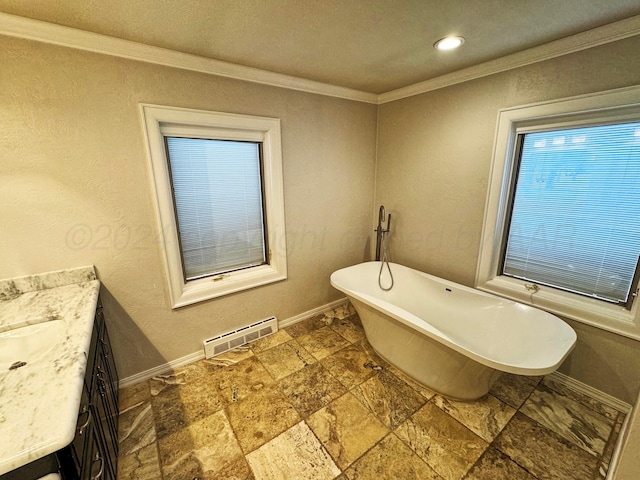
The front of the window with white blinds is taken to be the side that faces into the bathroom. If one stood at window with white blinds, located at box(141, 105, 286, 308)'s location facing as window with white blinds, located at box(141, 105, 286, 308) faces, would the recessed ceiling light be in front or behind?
in front

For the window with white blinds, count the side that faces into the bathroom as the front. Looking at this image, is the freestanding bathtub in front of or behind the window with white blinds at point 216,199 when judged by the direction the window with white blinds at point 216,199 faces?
in front

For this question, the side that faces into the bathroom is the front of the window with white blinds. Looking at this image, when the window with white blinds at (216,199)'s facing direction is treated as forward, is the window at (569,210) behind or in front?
in front

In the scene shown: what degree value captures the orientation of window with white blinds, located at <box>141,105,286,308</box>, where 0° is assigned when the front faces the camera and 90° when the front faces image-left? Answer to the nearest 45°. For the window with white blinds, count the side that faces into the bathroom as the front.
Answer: approximately 315°

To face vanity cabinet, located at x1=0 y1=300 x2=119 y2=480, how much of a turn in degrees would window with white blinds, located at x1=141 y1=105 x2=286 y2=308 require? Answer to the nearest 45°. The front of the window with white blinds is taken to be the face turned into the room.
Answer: approximately 90° to its right
